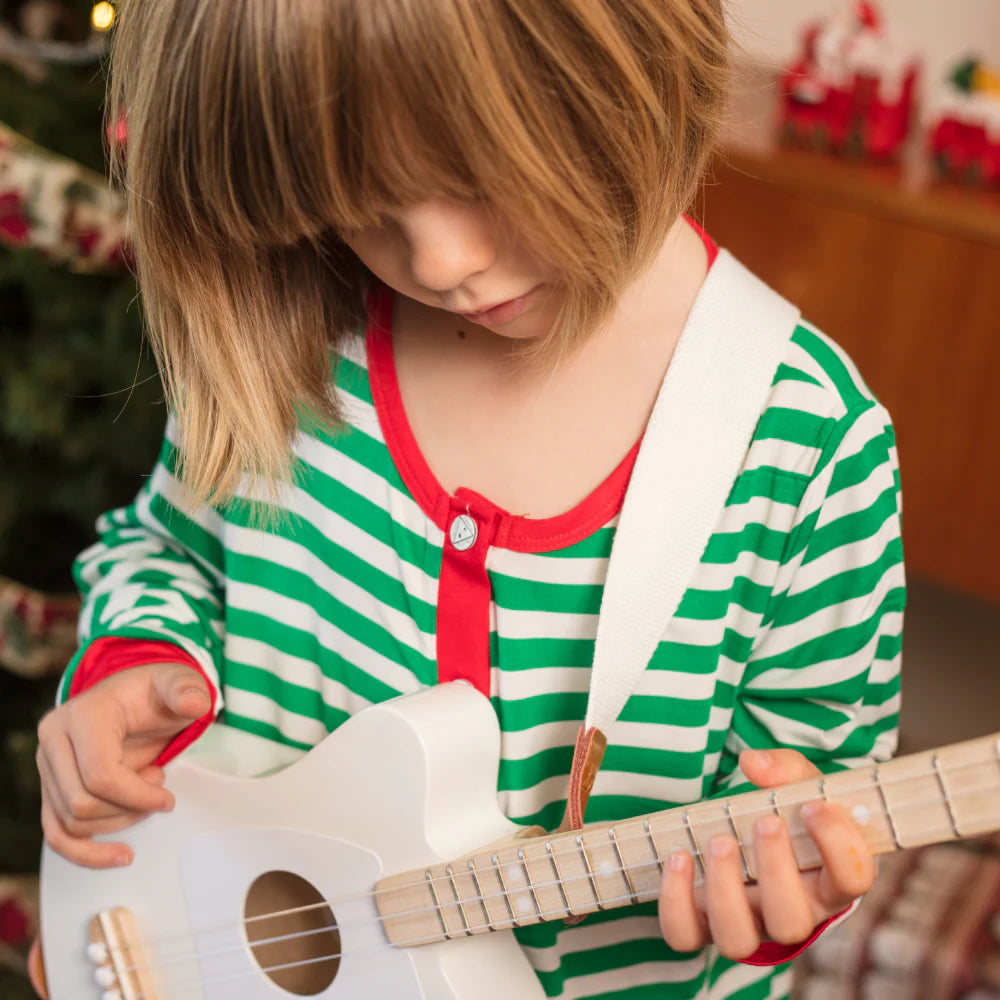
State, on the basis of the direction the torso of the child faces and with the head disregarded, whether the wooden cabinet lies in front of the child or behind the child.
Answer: behind

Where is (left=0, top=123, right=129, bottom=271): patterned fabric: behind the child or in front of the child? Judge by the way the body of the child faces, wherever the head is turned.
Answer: behind

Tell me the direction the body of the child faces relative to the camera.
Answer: toward the camera

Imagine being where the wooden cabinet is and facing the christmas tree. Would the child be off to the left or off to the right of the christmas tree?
left

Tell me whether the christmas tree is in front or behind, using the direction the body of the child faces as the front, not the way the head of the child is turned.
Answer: behind
